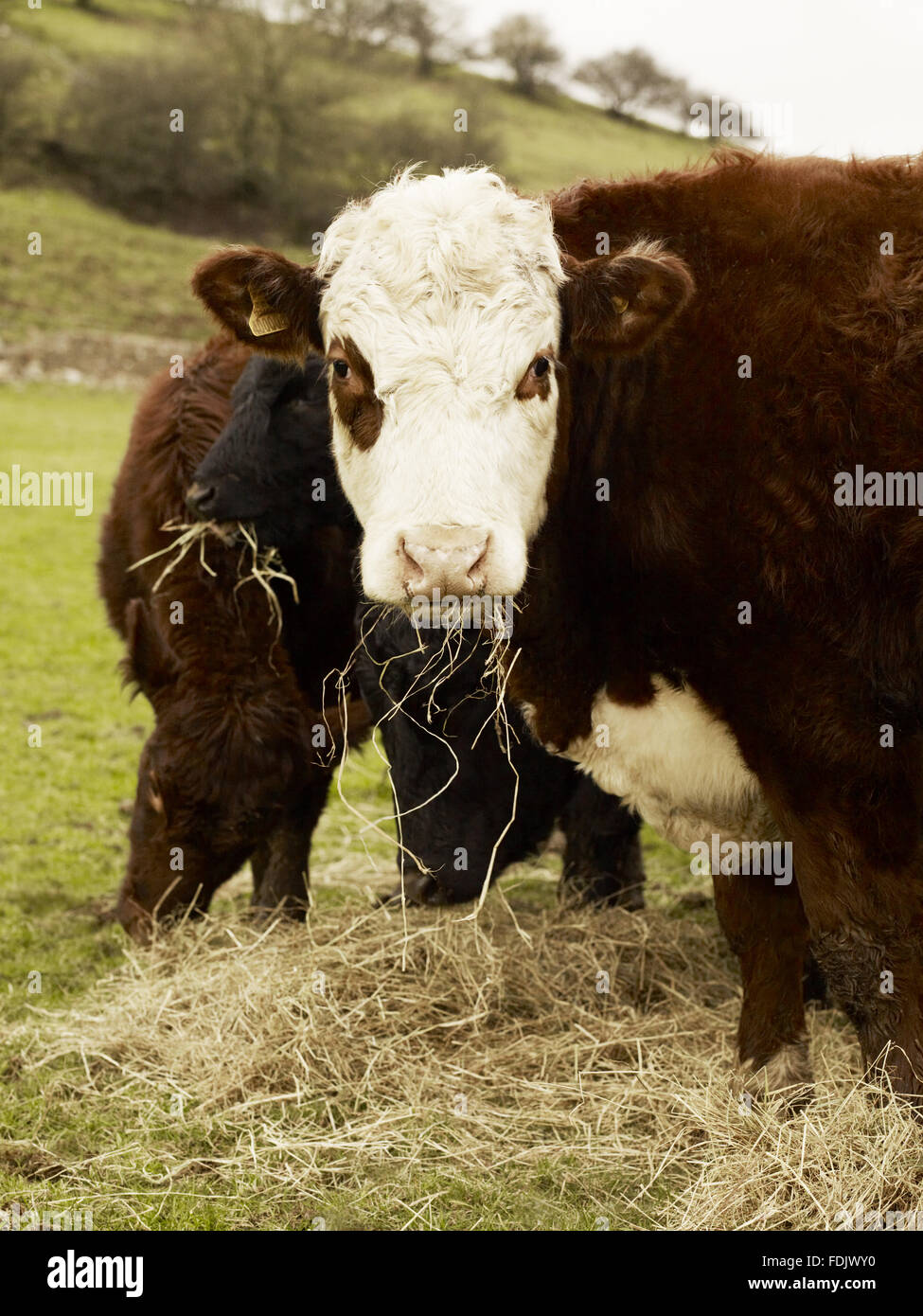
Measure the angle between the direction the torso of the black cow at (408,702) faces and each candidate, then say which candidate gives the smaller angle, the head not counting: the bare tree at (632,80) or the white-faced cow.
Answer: the white-faced cow

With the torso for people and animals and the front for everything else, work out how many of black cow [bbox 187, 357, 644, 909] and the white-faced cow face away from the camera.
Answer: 0

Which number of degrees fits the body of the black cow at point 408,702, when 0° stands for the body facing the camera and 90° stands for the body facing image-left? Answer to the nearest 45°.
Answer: approximately 45°

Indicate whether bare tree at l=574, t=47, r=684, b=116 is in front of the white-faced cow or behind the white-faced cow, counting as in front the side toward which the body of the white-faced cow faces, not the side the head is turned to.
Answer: behind

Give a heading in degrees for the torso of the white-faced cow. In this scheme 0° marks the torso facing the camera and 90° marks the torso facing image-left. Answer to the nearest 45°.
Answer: approximately 45°

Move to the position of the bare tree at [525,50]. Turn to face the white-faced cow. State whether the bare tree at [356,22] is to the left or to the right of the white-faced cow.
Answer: right

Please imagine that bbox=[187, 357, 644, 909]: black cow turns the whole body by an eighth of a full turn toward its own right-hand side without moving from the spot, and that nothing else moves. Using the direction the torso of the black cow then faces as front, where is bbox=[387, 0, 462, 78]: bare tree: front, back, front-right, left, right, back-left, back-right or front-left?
right

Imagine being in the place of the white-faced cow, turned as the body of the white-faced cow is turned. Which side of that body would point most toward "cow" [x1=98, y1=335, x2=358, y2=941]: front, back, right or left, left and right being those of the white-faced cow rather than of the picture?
right

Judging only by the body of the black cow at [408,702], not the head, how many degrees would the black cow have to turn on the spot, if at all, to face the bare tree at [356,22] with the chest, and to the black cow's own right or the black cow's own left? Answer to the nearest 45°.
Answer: approximately 135° to the black cow's own right

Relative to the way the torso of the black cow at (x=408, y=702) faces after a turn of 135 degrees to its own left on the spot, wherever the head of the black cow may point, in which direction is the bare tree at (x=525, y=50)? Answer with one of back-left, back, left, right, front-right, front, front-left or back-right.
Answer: left

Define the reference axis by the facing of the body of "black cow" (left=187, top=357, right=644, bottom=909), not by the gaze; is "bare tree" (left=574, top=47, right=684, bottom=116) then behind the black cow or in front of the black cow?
behind

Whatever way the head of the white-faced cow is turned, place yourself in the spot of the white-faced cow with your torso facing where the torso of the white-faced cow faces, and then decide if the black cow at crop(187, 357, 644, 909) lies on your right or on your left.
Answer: on your right
